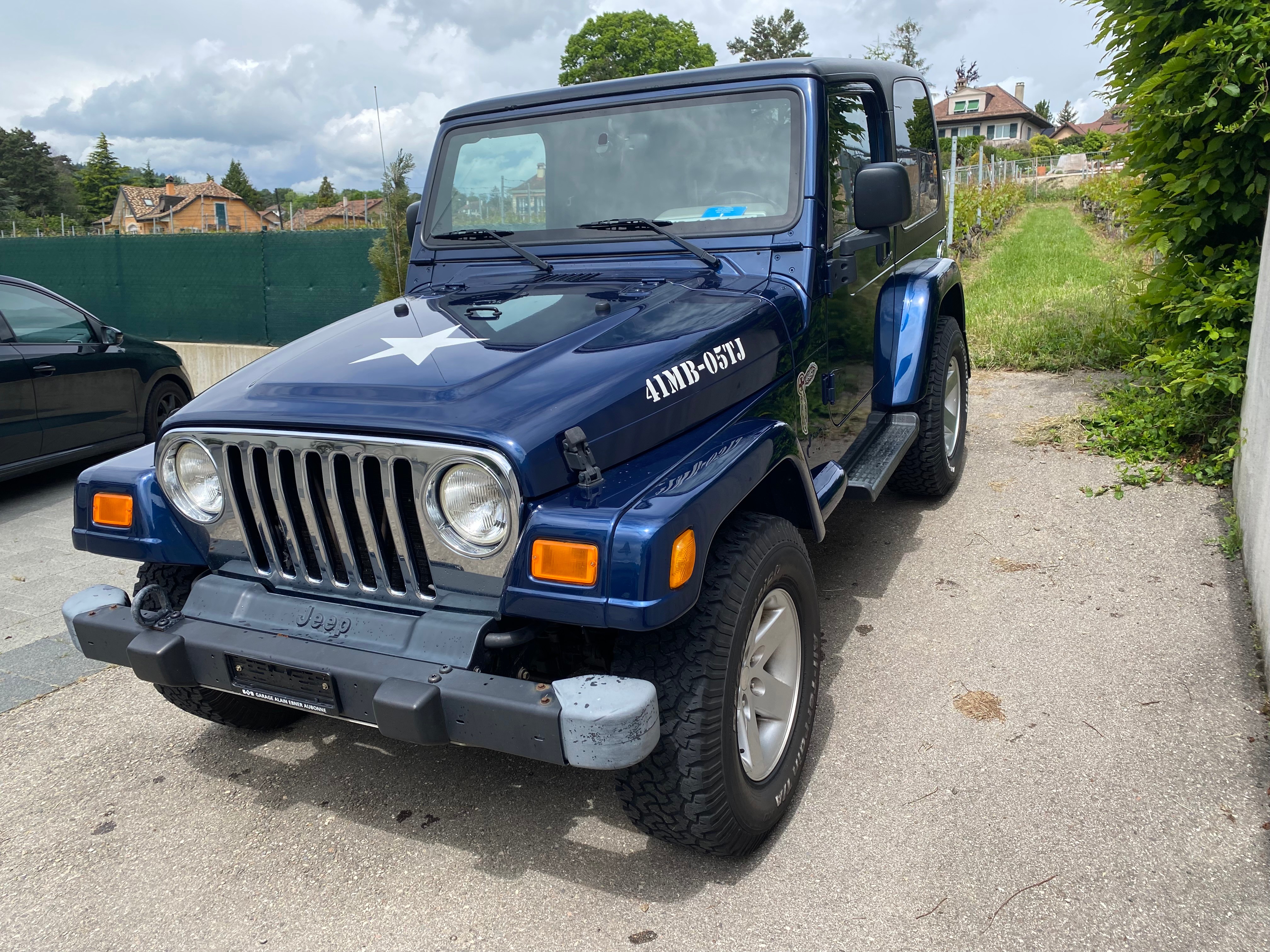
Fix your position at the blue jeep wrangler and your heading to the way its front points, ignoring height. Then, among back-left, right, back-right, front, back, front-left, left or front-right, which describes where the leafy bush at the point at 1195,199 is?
back

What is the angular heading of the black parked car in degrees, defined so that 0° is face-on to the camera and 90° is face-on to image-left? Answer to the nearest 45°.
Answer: approximately 225°

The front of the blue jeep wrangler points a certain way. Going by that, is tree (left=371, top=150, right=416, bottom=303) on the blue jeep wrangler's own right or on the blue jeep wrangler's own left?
on the blue jeep wrangler's own right

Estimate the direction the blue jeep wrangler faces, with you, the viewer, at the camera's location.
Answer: facing the viewer and to the left of the viewer

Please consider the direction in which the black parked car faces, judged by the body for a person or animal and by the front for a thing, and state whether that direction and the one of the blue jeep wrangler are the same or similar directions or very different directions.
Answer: very different directions

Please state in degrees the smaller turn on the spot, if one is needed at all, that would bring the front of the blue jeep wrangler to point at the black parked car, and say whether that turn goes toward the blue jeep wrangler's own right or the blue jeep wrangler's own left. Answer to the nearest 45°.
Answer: approximately 90° to the blue jeep wrangler's own right
